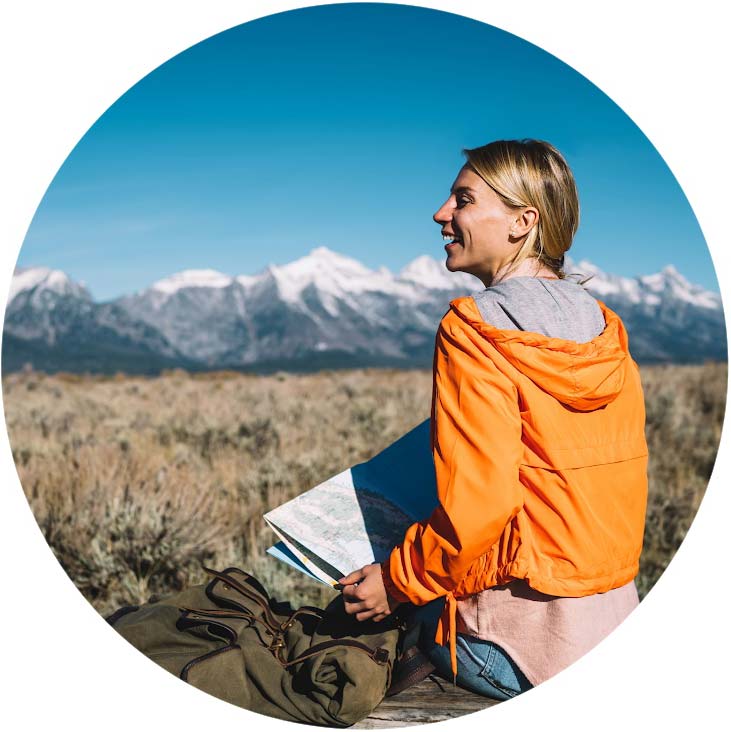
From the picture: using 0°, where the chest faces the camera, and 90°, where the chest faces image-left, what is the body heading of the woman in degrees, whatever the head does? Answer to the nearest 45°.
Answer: approximately 135°

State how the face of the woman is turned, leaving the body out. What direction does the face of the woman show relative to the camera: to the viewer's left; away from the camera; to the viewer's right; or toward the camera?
to the viewer's left
